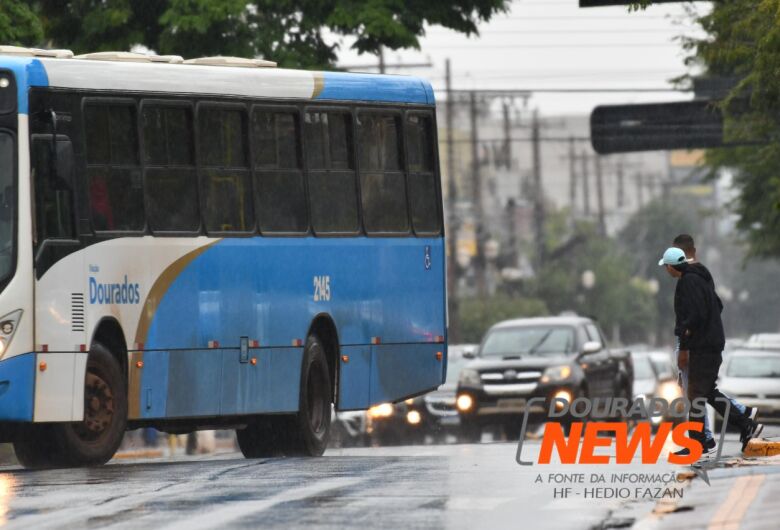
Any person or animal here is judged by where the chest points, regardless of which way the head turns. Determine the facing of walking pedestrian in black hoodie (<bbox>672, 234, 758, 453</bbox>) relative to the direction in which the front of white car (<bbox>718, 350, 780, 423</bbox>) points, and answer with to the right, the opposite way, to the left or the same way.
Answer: to the right

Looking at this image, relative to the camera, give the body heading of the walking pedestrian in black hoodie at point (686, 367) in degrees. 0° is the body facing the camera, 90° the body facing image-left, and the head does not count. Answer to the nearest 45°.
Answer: approximately 90°

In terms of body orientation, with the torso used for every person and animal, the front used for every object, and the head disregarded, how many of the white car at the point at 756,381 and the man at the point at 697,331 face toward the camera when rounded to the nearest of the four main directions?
1

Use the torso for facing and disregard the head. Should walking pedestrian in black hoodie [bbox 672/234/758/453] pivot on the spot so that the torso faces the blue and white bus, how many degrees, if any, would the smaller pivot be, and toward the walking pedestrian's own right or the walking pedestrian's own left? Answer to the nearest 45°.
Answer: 0° — they already face it

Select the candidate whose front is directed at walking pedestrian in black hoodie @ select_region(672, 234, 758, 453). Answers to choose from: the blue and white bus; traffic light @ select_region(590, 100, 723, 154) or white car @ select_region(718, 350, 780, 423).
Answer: the white car

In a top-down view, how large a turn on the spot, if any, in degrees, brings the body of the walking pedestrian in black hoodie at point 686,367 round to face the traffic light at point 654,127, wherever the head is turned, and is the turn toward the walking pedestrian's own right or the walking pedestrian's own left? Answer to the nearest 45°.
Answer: approximately 90° to the walking pedestrian's own right

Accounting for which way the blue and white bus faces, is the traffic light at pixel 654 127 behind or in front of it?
behind

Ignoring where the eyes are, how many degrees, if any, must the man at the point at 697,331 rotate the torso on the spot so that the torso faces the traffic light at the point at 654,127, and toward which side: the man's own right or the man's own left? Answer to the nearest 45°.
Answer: approximately 90° to the man's own right

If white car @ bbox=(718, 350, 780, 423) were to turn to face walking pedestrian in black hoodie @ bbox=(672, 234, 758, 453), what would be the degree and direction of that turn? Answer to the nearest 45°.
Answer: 0° — it already faces them

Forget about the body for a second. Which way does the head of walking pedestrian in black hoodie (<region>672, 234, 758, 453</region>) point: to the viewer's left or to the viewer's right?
to the viewer's left

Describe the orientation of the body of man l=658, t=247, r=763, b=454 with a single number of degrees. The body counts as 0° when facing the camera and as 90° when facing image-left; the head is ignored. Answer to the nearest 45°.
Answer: approximately 90°

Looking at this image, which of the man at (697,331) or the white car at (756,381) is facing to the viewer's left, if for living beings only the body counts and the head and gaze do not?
the man

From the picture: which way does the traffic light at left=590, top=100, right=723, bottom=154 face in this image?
away from the camera
